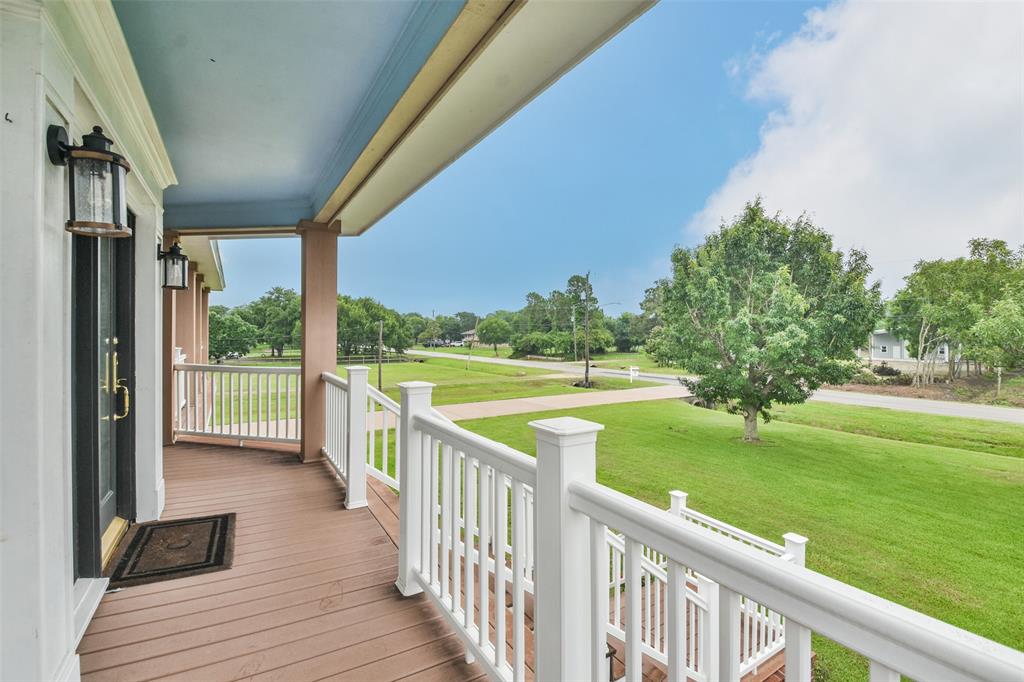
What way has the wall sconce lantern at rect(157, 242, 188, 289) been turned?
to the viewer's right

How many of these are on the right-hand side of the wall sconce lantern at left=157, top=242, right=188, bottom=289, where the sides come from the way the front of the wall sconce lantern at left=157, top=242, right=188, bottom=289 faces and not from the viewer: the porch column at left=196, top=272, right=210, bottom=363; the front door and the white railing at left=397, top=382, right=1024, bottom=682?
2

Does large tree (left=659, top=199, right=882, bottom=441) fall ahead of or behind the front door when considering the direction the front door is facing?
ahead

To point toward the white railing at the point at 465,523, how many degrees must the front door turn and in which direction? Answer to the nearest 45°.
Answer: approximately 45° to its right

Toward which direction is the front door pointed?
to the viewer's right

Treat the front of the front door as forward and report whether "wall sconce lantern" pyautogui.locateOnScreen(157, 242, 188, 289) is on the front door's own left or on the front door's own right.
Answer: on the front door's own left

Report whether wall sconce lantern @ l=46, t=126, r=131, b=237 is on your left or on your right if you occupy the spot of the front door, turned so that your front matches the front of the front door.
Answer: on your right

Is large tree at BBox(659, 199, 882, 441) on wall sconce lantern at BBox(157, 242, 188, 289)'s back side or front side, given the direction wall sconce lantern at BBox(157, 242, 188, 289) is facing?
on the front side

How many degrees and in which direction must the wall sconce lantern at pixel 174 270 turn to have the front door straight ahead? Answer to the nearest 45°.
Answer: approximately 90° to its right

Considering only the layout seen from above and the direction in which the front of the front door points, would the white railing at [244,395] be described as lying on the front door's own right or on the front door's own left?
on the front door's own left
